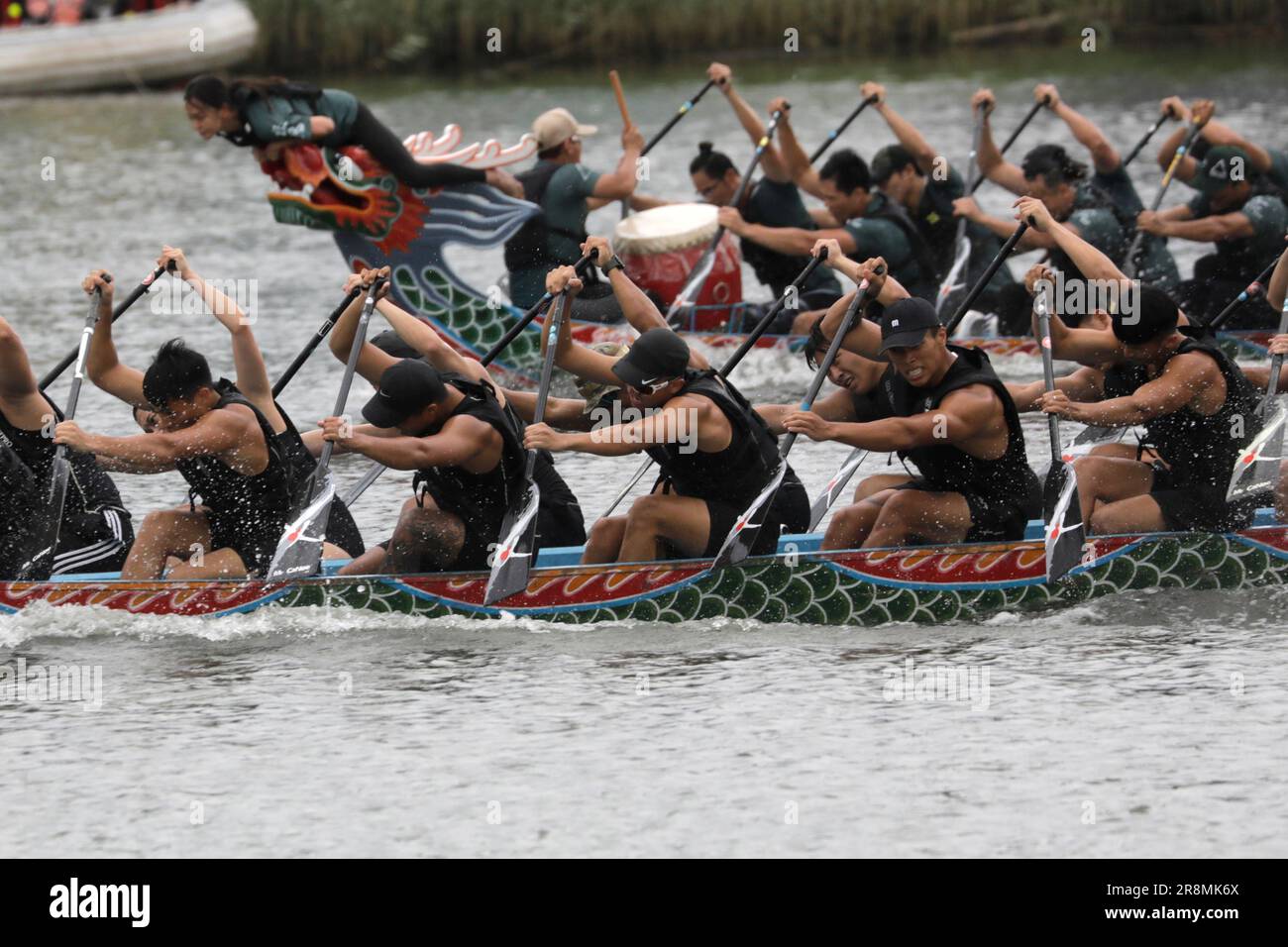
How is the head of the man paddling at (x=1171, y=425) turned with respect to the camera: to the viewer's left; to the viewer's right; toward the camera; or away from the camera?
to the viewer's left

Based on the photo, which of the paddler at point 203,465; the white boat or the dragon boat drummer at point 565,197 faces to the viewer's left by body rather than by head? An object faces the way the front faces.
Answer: the paddler at point 203,465

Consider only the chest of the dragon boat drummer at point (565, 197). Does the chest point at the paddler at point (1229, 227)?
yes

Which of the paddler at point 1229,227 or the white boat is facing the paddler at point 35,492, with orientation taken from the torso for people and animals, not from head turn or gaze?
the paddler at point 1229,227

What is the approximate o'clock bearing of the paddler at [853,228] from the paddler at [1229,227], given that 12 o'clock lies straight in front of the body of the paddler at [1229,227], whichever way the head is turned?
the paddler at [853,228] is roughly at 1 o'clock from the paddler at [1229,227].

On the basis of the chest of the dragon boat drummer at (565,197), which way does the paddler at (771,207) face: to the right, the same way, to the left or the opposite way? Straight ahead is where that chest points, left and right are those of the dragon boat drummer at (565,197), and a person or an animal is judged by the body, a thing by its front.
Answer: the opposite way

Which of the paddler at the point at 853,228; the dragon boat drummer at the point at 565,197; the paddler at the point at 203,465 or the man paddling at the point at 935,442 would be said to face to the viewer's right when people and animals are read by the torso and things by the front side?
the dragon boat drummer at the point at 565,197

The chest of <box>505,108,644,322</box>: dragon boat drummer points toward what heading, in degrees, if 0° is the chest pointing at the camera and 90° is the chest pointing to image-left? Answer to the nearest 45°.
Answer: approximately 270°

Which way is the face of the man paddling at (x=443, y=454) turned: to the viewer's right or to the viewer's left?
to the viewer's left

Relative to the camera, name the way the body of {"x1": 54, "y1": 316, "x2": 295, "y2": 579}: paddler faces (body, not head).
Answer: to the viewer's left

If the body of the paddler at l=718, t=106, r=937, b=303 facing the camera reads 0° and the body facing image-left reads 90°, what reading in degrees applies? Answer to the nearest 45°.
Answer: approximately 90°

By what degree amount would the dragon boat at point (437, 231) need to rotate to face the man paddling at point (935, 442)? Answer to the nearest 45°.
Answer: approximately 135° to its left
